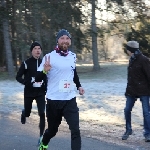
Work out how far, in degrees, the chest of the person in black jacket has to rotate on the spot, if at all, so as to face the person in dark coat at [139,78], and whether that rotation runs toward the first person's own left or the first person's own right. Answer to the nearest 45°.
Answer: approximately 45° to the first person's own left

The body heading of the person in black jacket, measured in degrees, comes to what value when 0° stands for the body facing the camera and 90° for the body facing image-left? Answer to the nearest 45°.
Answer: approximately 315°
